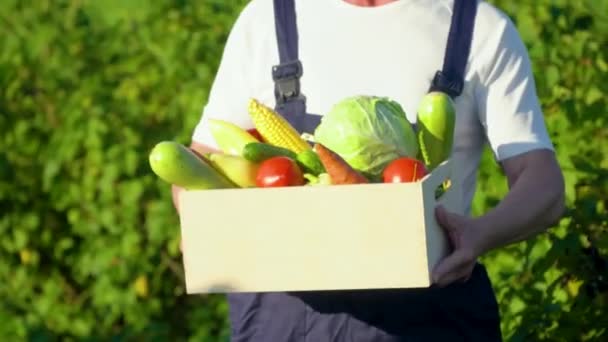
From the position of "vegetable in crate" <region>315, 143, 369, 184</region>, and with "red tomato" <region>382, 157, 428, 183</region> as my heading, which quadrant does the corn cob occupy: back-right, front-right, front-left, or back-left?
back-left

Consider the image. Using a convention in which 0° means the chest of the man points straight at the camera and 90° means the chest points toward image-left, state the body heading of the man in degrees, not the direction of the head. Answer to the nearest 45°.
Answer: approximately 0°
